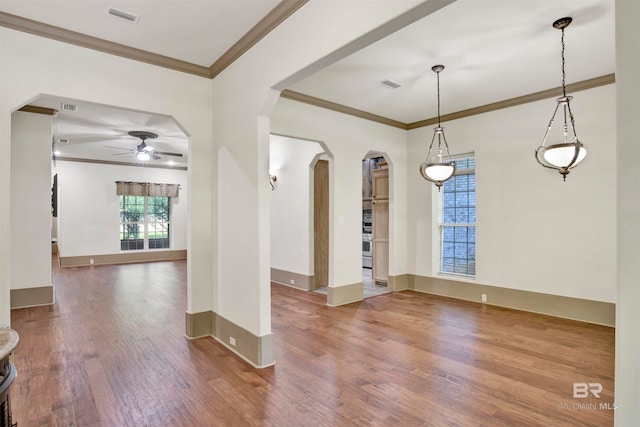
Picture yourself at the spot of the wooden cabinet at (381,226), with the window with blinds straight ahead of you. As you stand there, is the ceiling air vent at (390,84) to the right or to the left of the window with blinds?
right

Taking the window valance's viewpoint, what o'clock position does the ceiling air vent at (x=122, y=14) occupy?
The ceiling air vent is roughly at 12 o'clock from the window valance.

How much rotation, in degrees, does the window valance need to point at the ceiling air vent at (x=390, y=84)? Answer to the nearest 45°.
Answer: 0° — it already faces it

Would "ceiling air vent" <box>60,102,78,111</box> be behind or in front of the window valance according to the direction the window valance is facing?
in front

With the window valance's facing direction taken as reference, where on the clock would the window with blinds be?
The window with blinds is roughly at 11 o'clock from the window valance.

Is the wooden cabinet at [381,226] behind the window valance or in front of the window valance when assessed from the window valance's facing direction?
in front

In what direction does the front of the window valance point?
toward the camera

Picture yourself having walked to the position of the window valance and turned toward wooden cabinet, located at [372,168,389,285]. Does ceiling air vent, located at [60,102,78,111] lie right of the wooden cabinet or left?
right
